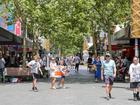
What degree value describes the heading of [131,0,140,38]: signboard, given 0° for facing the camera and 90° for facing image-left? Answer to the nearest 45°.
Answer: approximately 0°
